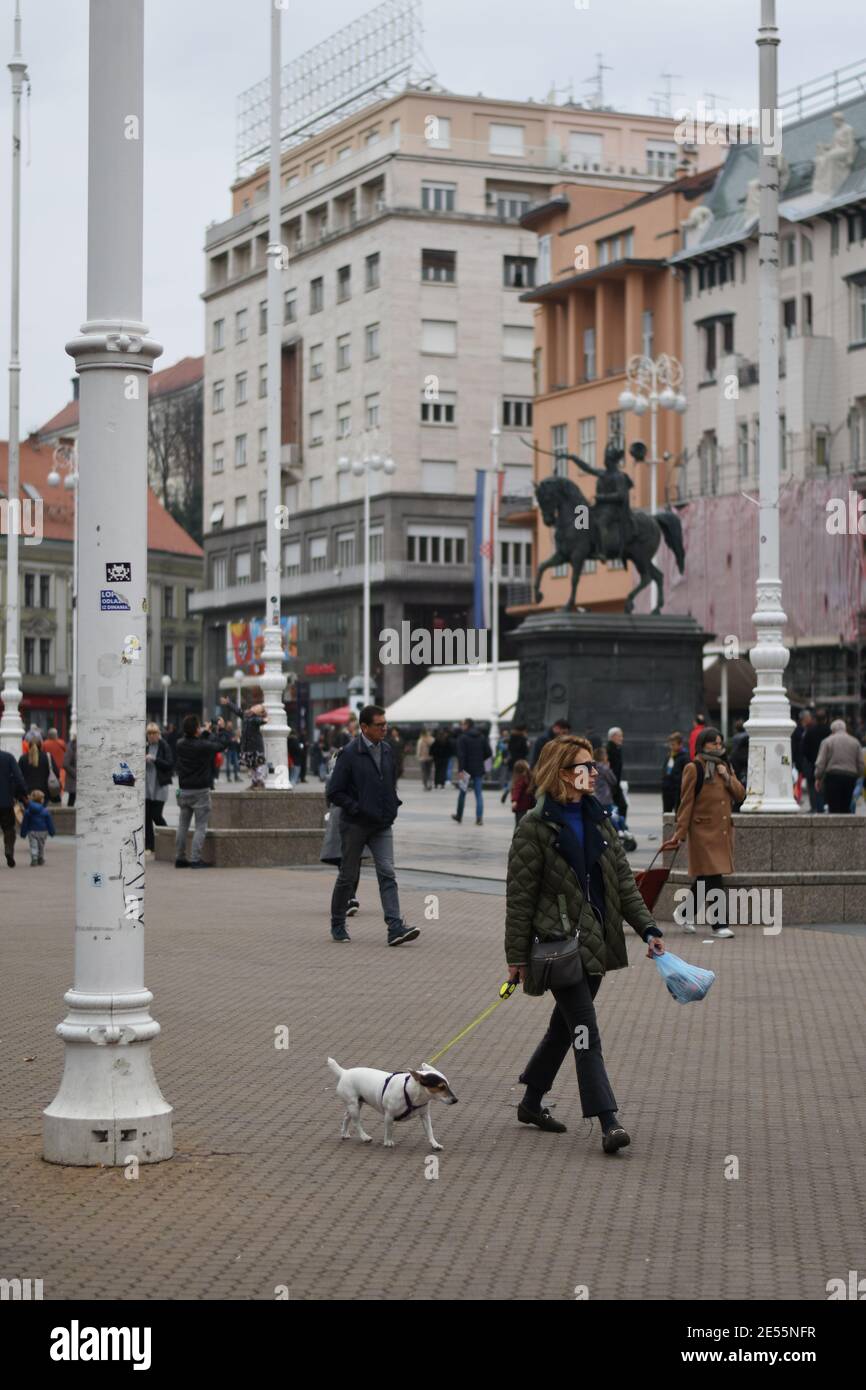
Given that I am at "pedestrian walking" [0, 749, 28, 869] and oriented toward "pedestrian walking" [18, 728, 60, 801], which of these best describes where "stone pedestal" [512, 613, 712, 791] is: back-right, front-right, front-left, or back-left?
front-right

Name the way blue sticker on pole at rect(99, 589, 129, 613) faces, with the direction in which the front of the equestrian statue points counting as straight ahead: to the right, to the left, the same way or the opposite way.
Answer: to the left

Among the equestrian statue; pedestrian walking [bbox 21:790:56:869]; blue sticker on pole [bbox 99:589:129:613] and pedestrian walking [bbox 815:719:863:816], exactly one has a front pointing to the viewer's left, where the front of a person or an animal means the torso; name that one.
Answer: the equestrian statue

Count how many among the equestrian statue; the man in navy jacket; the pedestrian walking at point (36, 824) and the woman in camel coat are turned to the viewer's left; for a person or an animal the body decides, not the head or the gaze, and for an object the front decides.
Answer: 1

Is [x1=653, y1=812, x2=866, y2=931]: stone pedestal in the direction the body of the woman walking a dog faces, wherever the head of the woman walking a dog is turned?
no

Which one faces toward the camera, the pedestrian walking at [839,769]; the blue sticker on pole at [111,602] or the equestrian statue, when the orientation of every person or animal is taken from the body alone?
the blue sticker on pole

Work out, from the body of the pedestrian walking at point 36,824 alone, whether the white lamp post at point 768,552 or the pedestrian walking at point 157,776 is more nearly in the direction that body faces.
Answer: the pedestrian walking

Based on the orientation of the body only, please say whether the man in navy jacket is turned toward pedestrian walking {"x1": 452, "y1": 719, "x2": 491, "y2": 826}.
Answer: no

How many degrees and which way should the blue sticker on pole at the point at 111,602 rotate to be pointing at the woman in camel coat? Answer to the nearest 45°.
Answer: approximately 135° to its left

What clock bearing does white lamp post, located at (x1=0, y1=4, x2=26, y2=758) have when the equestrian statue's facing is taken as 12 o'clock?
The white lamp post is roughly at 11 o'clock from the equestrian statue.

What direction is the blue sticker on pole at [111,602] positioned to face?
toward the camera

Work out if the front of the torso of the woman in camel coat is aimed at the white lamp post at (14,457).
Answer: no
